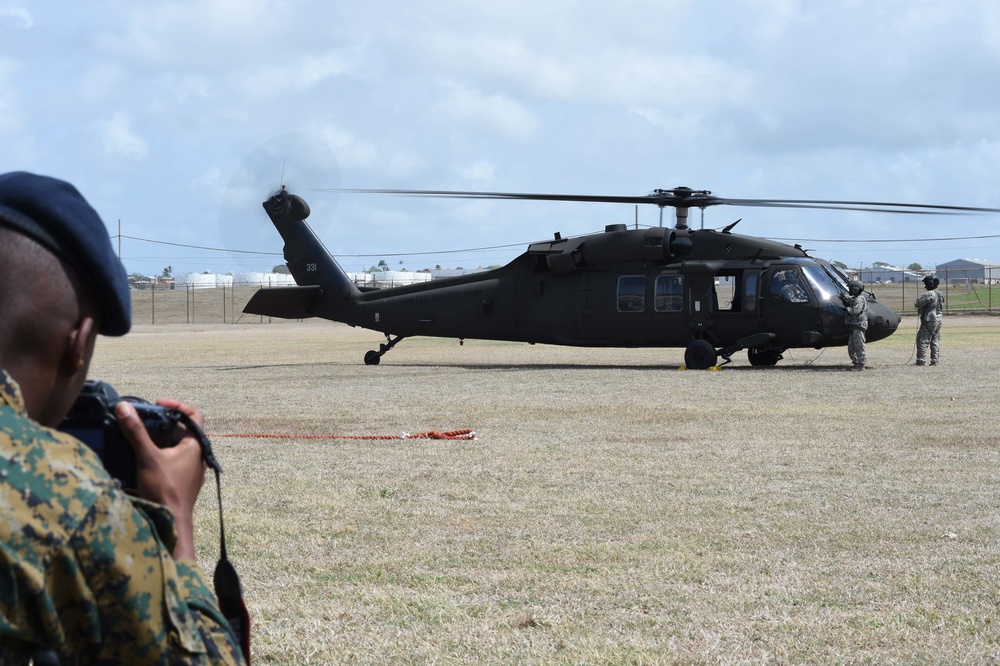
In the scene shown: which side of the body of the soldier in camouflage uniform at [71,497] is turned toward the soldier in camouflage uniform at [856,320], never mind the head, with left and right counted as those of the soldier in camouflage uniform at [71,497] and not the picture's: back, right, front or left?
front

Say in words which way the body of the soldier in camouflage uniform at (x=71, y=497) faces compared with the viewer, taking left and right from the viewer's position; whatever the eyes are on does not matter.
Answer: facing away from the viewer and to the right of the viewer

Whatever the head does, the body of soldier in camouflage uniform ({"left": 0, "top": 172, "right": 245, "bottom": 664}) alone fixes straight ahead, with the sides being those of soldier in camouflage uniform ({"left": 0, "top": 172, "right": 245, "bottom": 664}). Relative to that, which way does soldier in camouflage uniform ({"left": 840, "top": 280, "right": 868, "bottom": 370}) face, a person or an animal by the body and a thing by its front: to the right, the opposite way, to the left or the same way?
to the left

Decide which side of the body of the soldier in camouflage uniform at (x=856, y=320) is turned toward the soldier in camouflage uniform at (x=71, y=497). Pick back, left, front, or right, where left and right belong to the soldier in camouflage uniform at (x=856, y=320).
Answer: left

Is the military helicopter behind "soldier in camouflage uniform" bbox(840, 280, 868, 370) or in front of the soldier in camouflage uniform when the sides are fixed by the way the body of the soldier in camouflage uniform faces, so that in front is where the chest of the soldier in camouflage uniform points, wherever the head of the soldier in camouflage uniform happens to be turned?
in front

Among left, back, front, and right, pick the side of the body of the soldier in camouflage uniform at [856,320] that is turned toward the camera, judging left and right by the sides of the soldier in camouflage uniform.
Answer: left

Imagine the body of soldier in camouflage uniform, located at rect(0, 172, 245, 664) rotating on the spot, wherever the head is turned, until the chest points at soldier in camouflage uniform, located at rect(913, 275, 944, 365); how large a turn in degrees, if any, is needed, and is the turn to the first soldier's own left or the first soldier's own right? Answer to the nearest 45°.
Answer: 0° — they already face them

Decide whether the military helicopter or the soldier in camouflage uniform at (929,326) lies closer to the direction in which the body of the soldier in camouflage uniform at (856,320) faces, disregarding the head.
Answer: the military helicopter

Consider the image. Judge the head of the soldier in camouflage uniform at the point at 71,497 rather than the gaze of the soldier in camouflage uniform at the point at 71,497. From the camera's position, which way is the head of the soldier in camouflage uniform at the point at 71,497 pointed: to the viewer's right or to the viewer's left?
to the viewer's right

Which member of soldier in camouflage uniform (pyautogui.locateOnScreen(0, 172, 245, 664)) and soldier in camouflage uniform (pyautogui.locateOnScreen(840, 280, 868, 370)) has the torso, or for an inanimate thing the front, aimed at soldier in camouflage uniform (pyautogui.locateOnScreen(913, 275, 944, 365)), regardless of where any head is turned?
soldier in camouflage uniform (pyautogui.locateOnScreen(0, 172, 245, 664))
